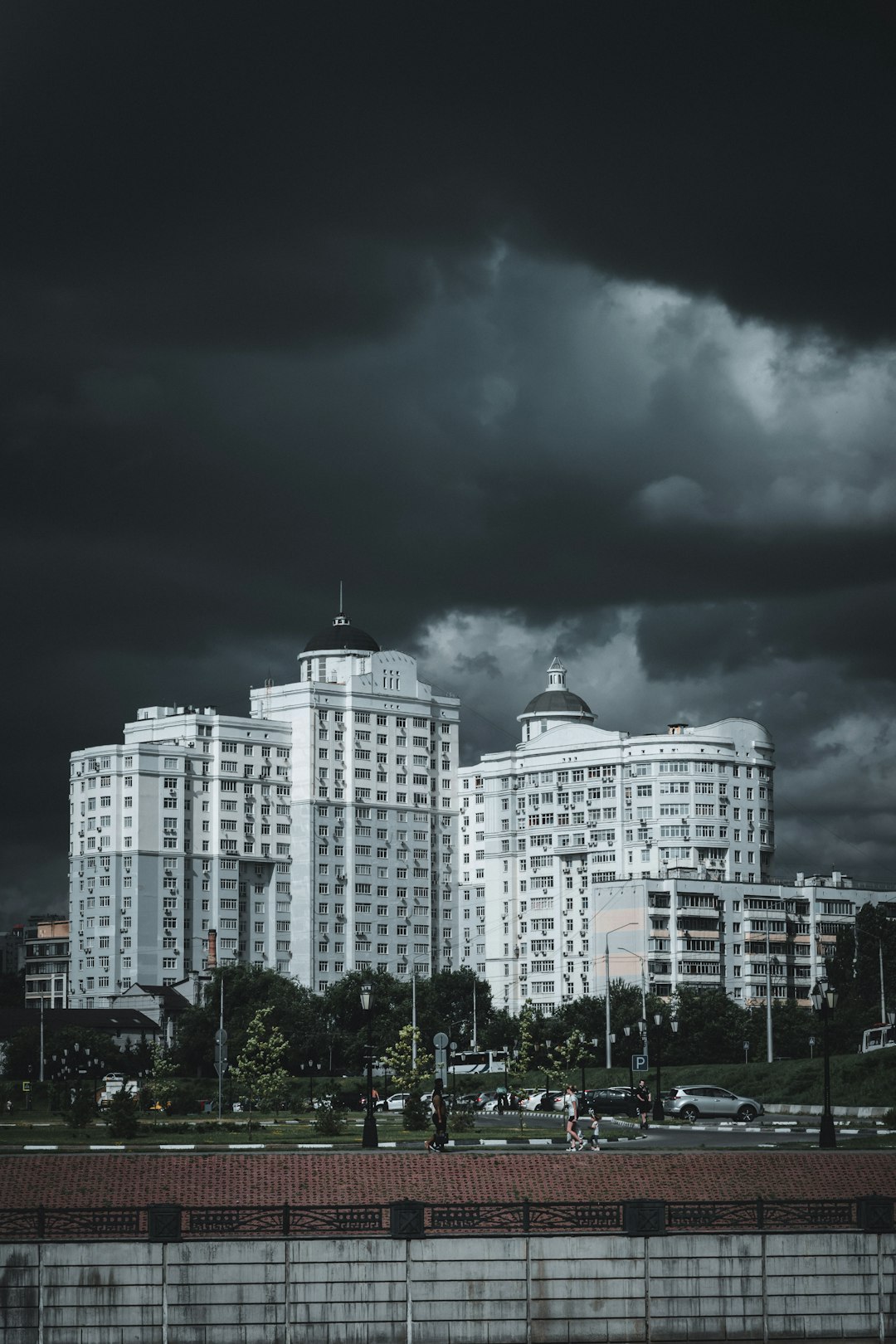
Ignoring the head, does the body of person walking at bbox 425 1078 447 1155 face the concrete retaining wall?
no

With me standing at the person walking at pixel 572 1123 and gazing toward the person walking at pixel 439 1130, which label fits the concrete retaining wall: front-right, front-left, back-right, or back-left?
front-left

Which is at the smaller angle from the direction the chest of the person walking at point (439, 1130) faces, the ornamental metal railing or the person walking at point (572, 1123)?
the person walking

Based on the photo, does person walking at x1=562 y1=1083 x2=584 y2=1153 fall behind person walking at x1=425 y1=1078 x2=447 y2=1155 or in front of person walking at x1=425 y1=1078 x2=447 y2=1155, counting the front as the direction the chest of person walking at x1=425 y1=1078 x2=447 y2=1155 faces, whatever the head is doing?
in front
